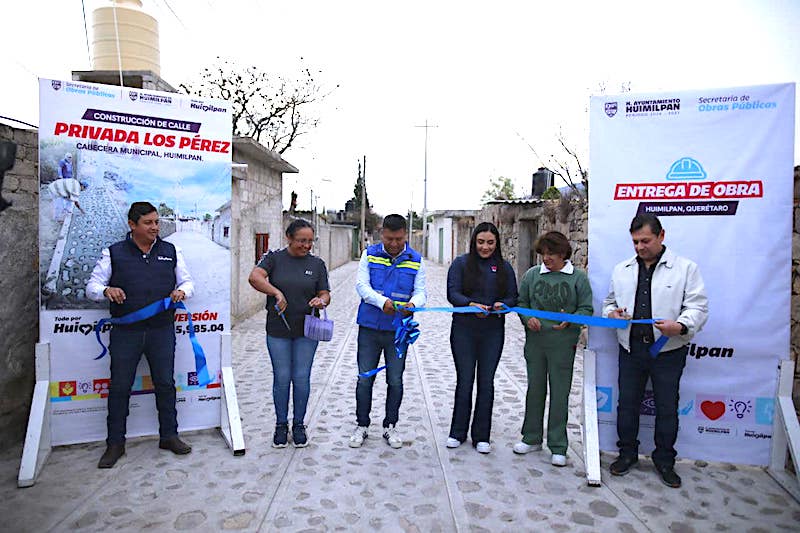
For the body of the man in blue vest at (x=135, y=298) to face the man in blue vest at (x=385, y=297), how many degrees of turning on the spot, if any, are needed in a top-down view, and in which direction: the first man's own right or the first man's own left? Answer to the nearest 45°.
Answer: approximately 90° to the first man's own left

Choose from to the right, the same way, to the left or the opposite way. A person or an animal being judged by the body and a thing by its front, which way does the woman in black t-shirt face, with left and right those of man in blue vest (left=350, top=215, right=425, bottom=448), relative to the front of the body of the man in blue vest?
the same way

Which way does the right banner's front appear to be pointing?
toward the camera

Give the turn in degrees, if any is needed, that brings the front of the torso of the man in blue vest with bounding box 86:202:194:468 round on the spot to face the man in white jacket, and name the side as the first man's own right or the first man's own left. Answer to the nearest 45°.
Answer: approximately 45° to the first man's own left

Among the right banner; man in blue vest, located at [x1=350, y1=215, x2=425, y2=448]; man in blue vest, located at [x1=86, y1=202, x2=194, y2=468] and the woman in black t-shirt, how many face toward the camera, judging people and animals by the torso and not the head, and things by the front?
4

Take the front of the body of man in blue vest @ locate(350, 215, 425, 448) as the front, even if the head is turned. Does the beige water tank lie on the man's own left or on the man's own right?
on the man's own right

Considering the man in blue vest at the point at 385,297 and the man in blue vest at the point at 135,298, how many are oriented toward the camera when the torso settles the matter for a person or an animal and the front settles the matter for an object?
2

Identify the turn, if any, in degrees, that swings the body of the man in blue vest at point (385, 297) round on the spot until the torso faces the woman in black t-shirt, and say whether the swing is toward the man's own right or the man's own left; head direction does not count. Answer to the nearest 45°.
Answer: approximately 90° to the man's own right

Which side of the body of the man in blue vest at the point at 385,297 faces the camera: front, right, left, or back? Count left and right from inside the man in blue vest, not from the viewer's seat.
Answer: front

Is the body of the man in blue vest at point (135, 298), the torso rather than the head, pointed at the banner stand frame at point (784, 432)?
no

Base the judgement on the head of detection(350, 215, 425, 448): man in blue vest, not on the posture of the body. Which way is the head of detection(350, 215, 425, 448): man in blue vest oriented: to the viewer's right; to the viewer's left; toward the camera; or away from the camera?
toward the camera

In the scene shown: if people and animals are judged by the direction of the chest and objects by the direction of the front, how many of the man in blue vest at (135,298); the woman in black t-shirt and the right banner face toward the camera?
3

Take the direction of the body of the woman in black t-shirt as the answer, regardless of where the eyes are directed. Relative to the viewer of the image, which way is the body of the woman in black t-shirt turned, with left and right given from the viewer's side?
facing the viewer

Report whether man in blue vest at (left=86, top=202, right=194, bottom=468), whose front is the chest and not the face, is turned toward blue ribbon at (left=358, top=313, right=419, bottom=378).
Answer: no

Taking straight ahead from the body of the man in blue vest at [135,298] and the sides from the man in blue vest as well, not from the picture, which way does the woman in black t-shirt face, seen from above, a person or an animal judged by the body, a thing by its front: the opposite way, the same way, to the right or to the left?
the same way
